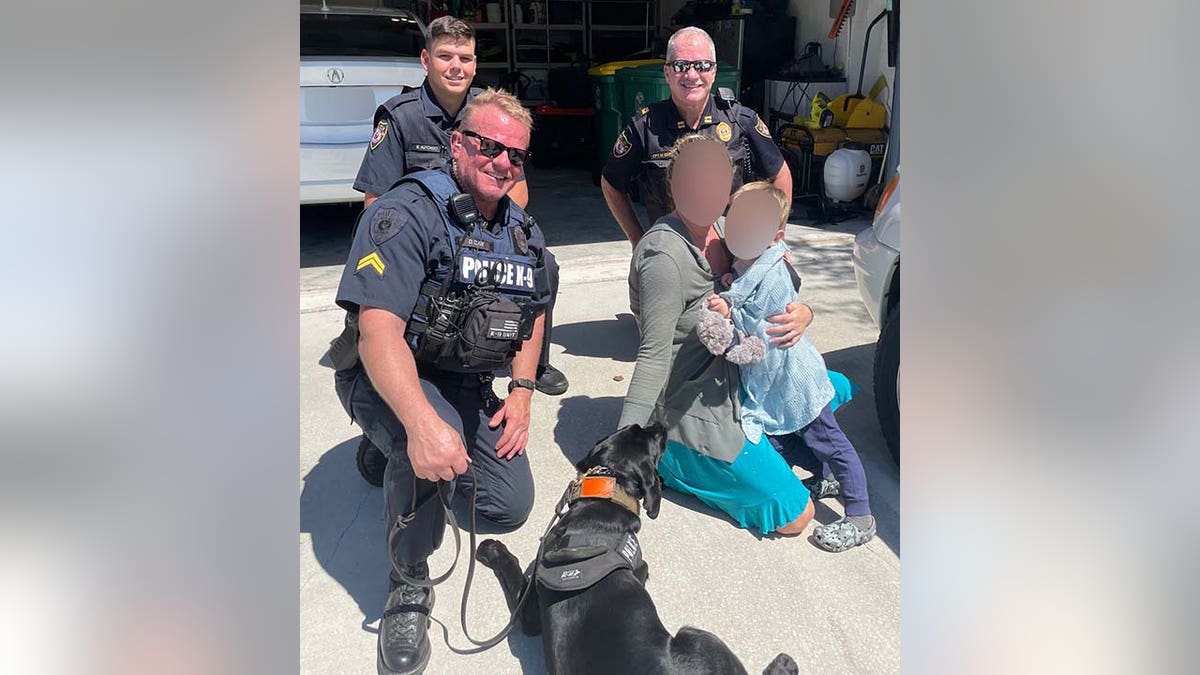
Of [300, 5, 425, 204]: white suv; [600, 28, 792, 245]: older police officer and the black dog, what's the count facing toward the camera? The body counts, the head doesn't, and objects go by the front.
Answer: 1

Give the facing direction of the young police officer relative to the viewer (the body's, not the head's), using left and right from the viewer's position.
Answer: facing the viewer and to the right of the viewer

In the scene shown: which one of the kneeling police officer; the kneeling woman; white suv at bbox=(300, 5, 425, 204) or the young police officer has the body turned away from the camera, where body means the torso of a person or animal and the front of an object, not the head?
the white suv

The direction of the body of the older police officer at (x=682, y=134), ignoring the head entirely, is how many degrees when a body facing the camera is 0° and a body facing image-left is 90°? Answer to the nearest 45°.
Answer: approximately 0°

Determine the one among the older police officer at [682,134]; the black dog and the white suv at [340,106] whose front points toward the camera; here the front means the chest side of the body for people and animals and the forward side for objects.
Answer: the older police officer

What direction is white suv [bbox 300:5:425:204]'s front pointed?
away from the camera

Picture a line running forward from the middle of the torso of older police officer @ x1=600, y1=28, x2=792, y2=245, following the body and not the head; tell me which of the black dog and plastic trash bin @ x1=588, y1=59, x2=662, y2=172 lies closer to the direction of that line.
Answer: the black dog

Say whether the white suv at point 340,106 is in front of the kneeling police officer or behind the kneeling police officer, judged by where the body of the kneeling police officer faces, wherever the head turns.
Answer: behind

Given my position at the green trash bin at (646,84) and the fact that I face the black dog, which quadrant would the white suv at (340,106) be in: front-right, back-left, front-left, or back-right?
front-right

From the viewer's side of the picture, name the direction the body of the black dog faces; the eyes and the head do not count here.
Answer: away from the camera
